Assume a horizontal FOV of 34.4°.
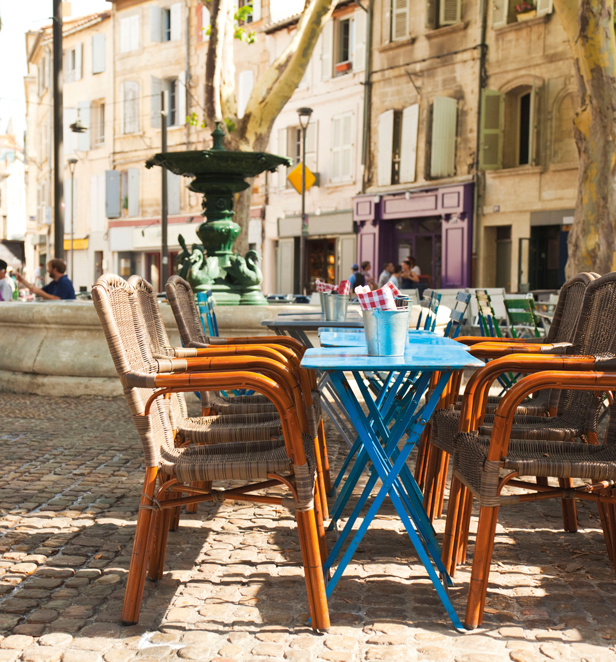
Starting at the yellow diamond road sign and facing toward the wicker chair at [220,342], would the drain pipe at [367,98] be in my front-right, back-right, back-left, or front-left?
back-left

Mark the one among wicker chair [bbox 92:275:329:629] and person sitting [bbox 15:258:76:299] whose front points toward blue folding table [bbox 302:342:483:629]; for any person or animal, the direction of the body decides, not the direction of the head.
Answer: the wicker chair

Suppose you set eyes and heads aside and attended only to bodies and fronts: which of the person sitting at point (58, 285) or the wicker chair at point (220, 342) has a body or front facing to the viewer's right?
the wicker chair

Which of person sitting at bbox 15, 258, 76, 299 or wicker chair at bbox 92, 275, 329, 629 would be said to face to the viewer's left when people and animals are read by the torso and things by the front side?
the person sitting

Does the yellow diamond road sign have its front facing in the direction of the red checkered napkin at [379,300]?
yes

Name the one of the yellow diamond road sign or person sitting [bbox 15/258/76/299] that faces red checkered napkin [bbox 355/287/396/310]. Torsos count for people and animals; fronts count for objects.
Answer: the yellow diamond road sign

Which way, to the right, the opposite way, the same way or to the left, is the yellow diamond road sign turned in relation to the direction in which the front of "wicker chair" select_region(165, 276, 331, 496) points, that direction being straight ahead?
to the right

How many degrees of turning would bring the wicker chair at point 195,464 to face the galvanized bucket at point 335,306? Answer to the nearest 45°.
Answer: approximately 90° to its left

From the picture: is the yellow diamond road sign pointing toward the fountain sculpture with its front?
yes

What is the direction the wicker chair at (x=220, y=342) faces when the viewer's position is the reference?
facing to the right of the viewer

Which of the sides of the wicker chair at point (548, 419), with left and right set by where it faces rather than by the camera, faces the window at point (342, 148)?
right

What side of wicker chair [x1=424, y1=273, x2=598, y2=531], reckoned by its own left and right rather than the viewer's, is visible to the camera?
left

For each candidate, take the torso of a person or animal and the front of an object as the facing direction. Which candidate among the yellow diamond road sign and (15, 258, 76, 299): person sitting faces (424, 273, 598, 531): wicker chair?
the yellow diamond road sign

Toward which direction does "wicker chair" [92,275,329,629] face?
to the viewer's right

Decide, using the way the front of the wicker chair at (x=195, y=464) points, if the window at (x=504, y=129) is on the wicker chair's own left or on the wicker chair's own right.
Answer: on the wicker chair's own left

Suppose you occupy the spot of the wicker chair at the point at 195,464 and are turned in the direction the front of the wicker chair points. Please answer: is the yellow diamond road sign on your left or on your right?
on your left

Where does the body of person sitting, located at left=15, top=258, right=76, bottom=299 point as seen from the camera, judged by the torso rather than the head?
to the viewer's left
